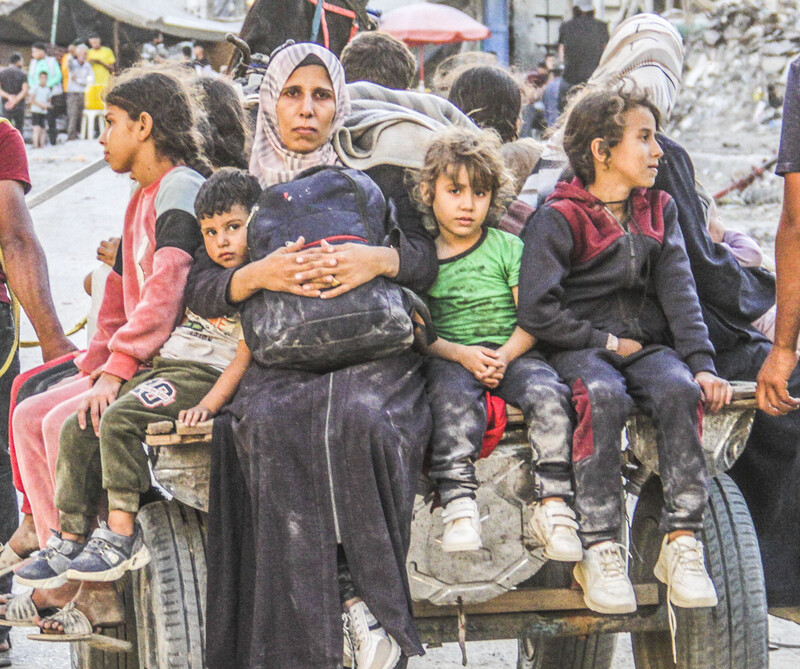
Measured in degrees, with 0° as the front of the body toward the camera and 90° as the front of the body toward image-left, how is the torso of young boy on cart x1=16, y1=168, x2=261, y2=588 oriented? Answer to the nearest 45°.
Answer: approximately 45°

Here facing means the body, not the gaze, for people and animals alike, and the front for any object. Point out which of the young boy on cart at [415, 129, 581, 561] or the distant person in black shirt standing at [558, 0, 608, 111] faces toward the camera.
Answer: the young boy on cart

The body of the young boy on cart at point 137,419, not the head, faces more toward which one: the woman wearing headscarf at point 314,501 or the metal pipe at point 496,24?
the woman wearing headscarf

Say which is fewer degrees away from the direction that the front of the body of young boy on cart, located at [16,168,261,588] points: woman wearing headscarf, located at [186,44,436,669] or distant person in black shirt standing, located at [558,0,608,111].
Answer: the woman wearing headscarf

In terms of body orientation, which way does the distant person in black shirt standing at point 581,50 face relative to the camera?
away from the camera

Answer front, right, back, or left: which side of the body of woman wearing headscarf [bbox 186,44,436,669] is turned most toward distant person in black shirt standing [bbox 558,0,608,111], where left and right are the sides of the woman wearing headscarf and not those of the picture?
back

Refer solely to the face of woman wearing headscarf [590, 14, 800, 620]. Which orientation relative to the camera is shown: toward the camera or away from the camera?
away from the camera

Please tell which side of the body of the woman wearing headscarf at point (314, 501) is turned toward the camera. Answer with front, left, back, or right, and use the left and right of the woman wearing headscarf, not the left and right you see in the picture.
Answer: front

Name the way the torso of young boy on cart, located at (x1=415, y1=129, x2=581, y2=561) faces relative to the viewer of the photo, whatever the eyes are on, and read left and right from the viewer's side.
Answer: facing the viewer

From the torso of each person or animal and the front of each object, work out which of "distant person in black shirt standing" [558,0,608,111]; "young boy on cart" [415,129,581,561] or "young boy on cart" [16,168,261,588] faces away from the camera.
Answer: the distant person in black shirt standing

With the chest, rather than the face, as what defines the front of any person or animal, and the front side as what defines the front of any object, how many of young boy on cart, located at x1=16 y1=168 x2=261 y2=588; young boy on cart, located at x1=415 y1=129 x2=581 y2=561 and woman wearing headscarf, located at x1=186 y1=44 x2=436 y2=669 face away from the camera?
0

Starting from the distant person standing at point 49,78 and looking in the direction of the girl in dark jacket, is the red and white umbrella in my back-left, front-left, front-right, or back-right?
front-left
